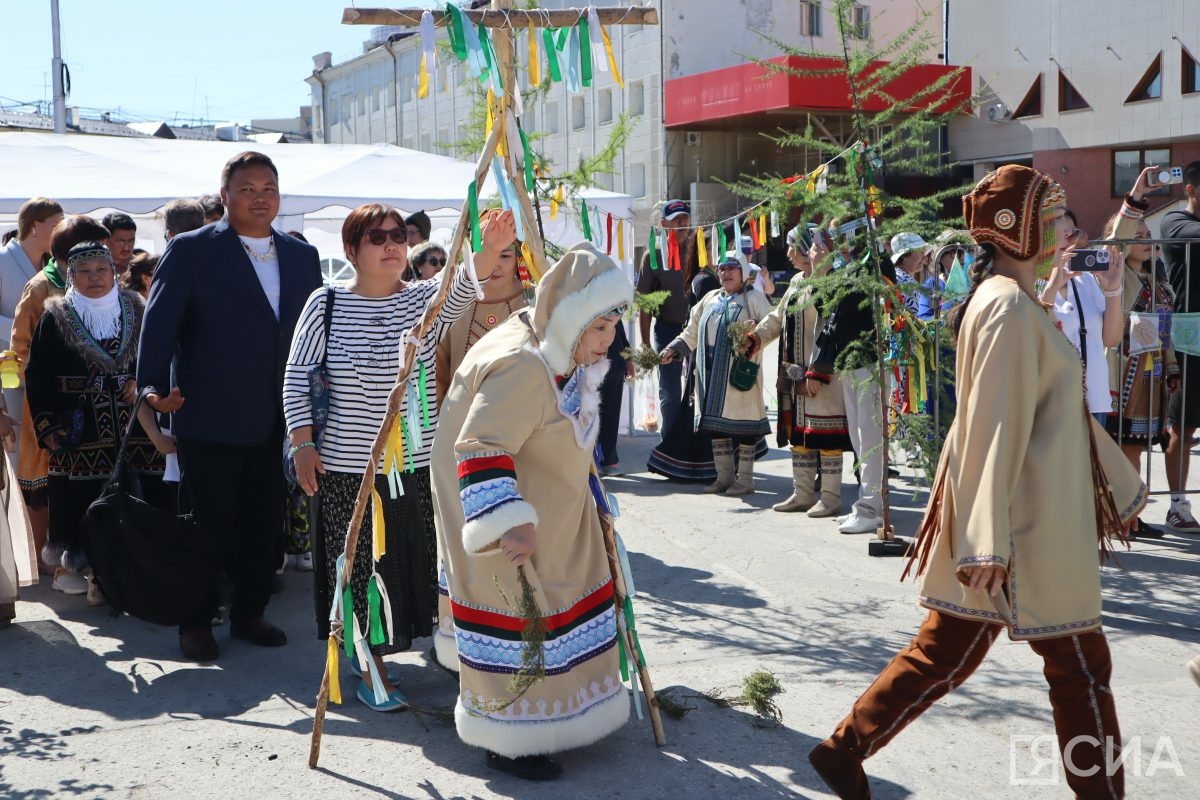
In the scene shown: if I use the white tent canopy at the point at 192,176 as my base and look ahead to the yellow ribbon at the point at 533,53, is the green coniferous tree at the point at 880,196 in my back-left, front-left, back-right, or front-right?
front-left

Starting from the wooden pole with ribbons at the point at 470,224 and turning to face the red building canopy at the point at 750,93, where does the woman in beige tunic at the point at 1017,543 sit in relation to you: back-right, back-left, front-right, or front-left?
back-right

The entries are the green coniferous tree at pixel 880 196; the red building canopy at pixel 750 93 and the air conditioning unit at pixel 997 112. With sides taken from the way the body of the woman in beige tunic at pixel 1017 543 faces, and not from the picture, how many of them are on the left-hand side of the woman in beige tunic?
3
